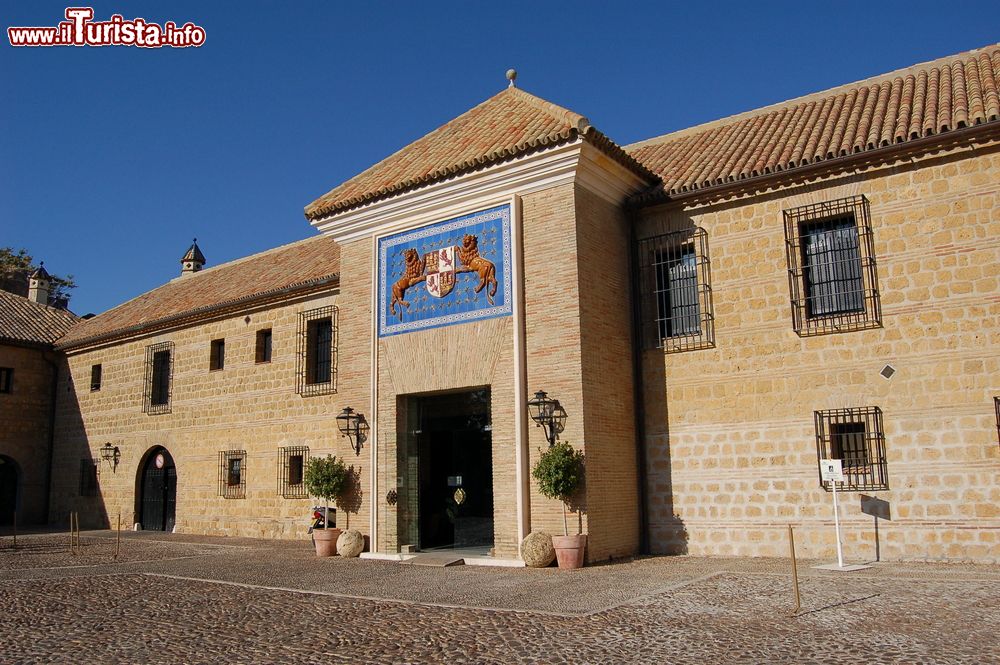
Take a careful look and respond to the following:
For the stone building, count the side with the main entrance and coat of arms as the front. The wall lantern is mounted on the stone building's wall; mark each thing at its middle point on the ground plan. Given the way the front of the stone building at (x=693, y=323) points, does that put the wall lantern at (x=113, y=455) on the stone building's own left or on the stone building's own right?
on the stone building's own right

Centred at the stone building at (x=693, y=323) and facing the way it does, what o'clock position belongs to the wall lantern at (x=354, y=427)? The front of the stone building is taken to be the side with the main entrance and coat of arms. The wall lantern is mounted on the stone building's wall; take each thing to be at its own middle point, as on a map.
The wall lantern is roughly at 2 o'clock from the stone building.

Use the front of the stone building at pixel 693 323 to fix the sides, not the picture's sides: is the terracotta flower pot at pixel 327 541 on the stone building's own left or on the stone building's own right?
on the stone building's own right

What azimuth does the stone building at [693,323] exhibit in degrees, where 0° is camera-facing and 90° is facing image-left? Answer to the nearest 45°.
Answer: approximately 45°

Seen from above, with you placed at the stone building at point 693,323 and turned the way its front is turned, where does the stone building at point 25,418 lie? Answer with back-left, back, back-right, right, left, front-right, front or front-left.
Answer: right

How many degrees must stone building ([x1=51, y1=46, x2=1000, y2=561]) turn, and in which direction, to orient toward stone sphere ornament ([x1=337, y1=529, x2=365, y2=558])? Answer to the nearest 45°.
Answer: approximately 45° to its right

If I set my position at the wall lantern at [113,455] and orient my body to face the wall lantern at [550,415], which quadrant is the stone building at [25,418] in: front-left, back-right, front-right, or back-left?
back-right

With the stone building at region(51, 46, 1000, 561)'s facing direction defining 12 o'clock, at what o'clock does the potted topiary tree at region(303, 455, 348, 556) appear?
The potted topiary tree is roughly at 2 o'clock from the stone building.

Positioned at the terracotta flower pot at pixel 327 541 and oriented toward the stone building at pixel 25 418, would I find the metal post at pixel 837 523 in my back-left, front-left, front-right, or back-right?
back-right
